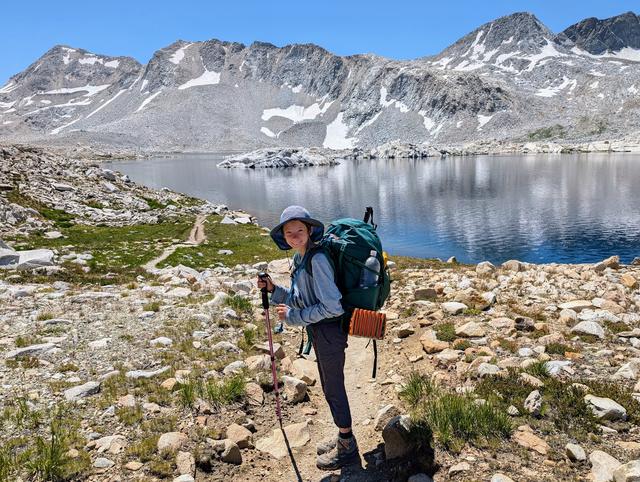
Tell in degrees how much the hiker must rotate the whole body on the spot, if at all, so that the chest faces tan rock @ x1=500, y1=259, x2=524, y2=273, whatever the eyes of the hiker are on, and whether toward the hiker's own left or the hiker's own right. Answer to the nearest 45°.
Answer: approximately 135° to the hiker's own right

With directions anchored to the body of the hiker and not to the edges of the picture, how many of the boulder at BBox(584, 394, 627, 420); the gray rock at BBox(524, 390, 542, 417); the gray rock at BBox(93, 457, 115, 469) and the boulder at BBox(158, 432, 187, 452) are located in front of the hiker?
2

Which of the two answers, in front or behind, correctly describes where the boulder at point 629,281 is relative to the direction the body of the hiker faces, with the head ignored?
behind

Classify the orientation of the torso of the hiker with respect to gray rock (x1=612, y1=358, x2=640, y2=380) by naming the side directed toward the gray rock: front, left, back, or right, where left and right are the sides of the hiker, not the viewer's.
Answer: back

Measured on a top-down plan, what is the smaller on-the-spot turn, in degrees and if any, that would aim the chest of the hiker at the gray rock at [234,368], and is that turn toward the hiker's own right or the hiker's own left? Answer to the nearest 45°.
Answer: approximately 45° to the hiker's own right

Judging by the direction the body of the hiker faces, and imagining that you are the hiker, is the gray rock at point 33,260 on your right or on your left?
on your right

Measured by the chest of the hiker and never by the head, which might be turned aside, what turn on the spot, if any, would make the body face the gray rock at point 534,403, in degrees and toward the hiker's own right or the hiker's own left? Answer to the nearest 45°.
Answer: approximately 180°

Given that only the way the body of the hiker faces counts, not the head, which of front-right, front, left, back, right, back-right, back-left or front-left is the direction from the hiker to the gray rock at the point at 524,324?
back-right

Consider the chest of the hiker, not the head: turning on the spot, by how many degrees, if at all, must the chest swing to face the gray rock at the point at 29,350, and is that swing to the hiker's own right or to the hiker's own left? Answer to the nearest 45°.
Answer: approximately 45° to the hiker's own right

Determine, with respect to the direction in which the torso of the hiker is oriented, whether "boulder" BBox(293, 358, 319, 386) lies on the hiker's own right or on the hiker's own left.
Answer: on the hiker's own right

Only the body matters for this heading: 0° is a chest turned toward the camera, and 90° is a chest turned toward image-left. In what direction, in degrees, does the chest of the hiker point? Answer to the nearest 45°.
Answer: approximately 90°

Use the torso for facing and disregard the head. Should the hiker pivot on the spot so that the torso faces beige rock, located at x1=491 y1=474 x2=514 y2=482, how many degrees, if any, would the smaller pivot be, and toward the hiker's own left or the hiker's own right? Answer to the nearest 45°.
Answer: approximately 135° to the hiker's own left

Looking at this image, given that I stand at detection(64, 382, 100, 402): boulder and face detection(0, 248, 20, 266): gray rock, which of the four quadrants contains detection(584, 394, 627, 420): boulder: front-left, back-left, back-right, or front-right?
back-right
